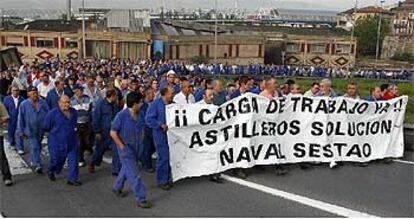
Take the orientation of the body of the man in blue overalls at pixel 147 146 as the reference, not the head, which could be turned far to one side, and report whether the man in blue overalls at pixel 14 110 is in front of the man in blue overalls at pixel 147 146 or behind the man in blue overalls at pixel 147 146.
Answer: behind

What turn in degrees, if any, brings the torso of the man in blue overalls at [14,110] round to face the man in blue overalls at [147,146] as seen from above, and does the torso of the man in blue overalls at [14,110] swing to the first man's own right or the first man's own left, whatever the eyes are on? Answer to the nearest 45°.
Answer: approximately 45° to the first man's own left

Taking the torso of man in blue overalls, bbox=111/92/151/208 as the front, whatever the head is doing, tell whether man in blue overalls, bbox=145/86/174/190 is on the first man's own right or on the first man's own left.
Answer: on the first man's own left

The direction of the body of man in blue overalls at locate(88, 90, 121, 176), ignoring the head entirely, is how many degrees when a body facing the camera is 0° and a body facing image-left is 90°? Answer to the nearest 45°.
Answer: approximately 315°

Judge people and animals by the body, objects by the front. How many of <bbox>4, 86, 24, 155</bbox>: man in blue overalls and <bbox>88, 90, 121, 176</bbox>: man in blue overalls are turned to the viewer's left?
0

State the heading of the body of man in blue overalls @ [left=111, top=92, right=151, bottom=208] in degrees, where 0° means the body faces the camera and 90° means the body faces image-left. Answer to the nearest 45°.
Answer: approximately 315°

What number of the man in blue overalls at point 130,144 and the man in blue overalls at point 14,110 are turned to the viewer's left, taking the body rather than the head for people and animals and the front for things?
0

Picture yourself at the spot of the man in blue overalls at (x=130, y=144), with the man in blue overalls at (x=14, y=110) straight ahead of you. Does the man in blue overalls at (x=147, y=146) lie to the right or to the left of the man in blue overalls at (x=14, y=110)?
right

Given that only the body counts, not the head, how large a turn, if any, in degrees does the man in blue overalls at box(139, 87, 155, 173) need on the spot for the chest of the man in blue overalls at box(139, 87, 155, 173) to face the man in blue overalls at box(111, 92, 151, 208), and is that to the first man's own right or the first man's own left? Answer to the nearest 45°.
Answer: approximately 45° to the first man's own right
